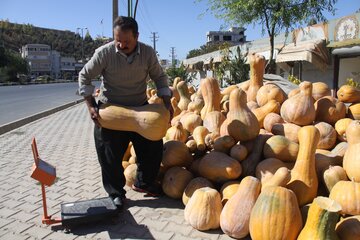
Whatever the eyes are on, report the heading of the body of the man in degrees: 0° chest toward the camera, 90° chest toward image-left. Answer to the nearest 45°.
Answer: approximately 0°

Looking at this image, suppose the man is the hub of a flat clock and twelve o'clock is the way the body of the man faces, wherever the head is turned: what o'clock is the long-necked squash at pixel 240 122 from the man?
The long-necked squash is roughly at 9 o'clock from the man.

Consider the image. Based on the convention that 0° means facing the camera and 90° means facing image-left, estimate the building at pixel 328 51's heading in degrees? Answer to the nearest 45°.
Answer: approximately 45°
